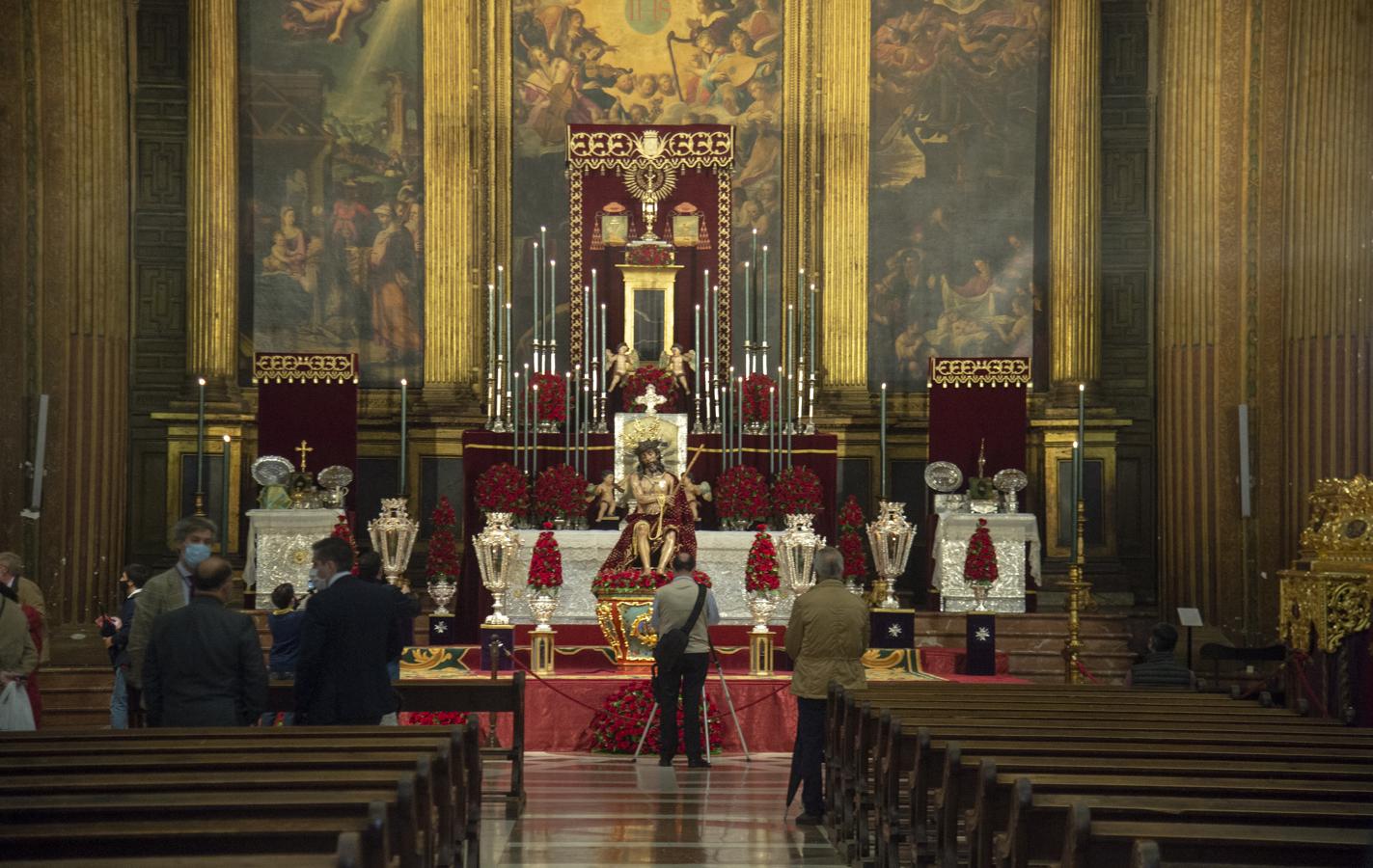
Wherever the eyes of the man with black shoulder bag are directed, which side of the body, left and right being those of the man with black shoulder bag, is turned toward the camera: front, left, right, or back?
back

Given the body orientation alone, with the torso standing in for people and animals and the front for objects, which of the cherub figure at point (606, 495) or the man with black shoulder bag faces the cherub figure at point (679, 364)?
the man with black shoulder bag

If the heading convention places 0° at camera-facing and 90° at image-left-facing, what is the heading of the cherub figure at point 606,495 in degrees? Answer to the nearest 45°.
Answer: approximately 315°

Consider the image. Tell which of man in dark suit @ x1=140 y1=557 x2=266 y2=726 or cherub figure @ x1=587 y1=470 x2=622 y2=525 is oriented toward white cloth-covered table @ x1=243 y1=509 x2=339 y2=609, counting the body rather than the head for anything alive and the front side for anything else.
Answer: the man in dark suit

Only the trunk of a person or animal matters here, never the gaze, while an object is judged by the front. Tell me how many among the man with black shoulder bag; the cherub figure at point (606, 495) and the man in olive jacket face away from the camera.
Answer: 2

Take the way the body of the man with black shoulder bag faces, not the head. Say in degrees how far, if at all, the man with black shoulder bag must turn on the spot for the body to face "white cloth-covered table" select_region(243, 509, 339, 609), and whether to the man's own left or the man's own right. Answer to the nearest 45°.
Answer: approximately 45° to the man's own left

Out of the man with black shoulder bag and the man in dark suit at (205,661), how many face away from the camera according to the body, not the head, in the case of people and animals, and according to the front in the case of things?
2

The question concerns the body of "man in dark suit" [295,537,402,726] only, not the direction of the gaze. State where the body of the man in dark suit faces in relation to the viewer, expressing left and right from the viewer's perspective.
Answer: facing away from the viewer and to the left of the viewer

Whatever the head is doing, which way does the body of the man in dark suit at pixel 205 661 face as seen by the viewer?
away from the camera

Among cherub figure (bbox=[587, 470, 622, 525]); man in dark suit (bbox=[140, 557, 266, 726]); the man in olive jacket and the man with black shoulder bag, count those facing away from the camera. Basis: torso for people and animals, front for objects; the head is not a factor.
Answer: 3

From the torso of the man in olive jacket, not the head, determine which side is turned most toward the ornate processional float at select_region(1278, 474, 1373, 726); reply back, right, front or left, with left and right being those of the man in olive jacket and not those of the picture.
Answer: right

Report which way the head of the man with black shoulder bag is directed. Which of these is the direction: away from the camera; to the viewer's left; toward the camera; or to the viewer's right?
away from the camera

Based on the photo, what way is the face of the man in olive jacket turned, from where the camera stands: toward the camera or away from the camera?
away from the camera

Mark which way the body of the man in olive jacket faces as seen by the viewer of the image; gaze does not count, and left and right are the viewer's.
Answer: facing away from the viewer
